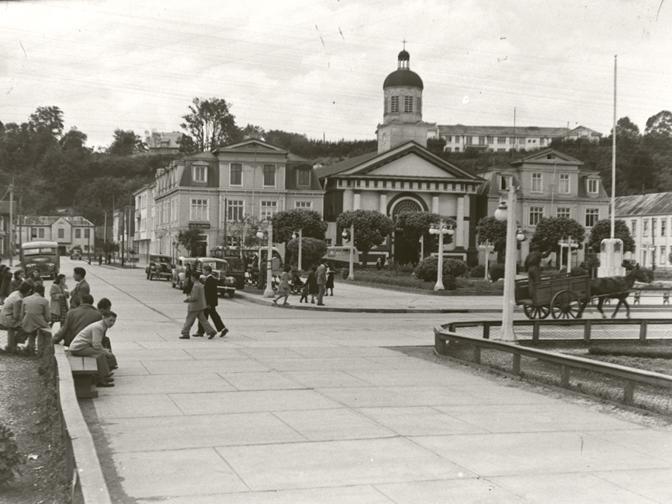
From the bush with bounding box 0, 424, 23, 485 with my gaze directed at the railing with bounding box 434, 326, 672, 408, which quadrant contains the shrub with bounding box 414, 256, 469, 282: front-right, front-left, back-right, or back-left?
front-left

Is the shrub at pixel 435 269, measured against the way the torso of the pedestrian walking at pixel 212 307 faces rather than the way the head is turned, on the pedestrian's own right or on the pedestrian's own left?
on the pedestrian's own right

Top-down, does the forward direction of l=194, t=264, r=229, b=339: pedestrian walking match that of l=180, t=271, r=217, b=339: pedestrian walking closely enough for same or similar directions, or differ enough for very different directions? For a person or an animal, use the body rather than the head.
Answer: same or similar directions

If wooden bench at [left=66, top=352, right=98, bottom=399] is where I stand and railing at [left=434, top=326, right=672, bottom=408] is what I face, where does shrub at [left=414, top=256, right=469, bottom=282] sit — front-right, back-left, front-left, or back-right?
front-left

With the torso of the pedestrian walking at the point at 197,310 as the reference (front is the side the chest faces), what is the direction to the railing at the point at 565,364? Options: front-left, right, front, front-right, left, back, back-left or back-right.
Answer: back-left

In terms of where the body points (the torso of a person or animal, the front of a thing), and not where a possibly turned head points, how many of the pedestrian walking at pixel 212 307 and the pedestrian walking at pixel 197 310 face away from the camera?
0

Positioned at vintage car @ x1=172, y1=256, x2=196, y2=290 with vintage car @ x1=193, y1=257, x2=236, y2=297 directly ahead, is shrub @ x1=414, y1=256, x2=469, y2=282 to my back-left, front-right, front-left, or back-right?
front-left

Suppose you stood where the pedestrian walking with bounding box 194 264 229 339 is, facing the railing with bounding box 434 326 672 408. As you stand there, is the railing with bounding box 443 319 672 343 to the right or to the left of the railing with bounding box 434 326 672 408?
left

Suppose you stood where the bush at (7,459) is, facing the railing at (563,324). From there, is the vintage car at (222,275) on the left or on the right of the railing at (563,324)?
left

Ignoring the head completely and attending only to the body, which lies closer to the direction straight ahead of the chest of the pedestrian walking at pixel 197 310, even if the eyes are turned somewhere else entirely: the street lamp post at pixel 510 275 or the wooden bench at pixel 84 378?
the wooden bench
